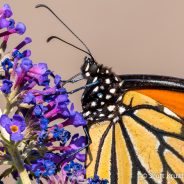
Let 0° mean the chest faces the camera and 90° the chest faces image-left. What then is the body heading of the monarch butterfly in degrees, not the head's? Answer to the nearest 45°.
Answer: approximately 90°
